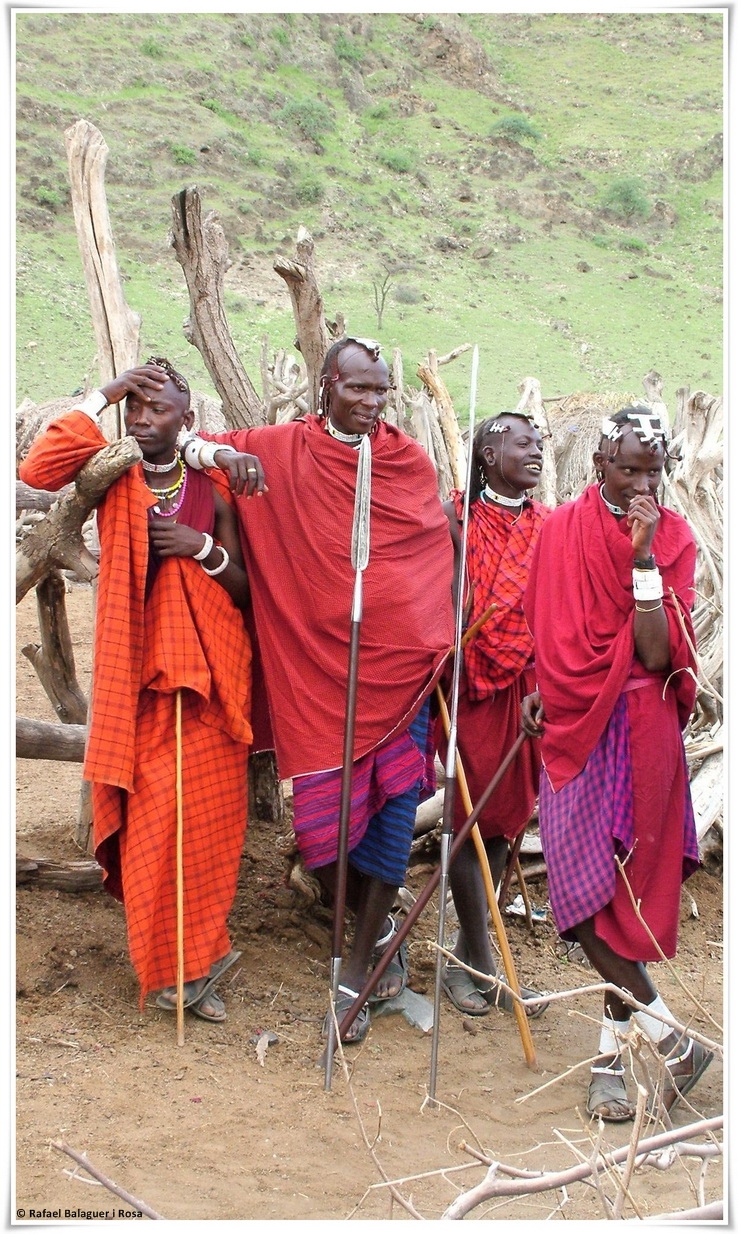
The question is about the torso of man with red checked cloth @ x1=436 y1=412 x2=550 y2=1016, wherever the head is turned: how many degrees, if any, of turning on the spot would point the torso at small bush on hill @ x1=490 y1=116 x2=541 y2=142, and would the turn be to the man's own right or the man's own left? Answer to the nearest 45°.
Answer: approximately 135° to the man's own left

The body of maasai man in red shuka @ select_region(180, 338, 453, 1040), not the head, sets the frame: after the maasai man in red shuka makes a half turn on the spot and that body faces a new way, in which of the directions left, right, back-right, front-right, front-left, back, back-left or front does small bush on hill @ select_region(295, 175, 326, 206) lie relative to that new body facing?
front

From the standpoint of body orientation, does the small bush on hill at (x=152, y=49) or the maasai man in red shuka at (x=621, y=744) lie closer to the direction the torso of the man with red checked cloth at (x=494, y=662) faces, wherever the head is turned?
the maasai man in red shuka

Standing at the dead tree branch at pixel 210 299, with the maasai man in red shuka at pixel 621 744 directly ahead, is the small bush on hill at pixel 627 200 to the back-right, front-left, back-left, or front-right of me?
back-left

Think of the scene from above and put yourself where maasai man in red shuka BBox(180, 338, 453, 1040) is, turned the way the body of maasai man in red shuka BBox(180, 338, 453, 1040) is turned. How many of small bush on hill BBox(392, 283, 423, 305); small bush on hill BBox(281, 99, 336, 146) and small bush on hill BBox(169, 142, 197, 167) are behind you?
3

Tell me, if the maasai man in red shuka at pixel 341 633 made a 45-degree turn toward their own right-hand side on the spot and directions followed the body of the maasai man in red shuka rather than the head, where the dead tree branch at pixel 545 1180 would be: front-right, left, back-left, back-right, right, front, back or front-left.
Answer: front-left

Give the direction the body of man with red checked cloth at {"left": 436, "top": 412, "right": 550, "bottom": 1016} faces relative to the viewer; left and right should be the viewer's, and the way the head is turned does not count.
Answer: facing the viewer and to the right of the viewer

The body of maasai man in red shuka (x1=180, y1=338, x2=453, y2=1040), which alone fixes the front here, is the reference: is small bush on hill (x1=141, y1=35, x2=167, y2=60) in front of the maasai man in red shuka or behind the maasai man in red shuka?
behind

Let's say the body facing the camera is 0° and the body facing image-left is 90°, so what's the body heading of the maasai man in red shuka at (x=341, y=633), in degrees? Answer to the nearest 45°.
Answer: approximately 0°

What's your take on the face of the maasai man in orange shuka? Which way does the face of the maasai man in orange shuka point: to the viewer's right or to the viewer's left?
to the viewer's left

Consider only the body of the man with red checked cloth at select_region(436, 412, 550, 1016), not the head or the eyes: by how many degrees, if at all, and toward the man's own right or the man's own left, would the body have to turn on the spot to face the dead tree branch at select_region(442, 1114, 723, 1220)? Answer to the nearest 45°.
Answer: approximately 45° to the man's own right

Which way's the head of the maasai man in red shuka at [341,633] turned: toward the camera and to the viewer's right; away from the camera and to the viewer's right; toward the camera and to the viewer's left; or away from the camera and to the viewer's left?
toward the camera and to the viewer's right
